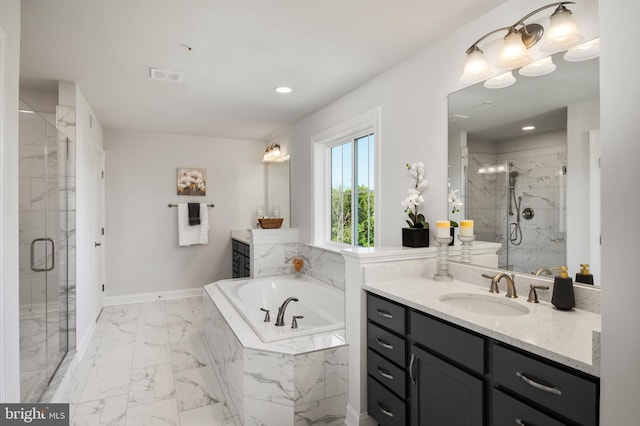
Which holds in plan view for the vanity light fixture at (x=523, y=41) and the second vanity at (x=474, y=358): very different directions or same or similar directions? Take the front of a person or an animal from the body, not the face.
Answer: same or similar directions

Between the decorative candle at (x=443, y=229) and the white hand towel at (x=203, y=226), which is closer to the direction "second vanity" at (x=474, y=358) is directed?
the white hand towel

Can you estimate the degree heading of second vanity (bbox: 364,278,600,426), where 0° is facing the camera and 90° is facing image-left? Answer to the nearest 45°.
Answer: approximately 45°

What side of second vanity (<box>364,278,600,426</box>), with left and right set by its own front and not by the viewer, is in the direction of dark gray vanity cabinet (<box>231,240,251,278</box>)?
right

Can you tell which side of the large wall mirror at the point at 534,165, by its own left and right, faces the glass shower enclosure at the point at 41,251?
front

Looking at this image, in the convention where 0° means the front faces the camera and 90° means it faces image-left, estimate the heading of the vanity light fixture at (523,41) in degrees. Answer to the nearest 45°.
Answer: approximately 45°

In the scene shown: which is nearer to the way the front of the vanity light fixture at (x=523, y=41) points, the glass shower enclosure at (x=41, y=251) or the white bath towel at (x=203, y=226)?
the glass shower enclosure

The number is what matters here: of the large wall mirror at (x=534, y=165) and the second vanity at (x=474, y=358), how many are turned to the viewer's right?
0

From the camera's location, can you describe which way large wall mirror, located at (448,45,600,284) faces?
facing the viewer and to the left of the viewer

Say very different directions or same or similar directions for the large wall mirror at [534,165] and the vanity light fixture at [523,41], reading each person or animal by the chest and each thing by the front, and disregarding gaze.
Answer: same or similar directions

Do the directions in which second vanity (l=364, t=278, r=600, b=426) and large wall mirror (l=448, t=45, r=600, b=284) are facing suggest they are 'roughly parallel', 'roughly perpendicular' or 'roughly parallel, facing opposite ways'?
roughly parallel

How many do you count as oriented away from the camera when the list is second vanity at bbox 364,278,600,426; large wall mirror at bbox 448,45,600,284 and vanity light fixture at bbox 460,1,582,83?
0
